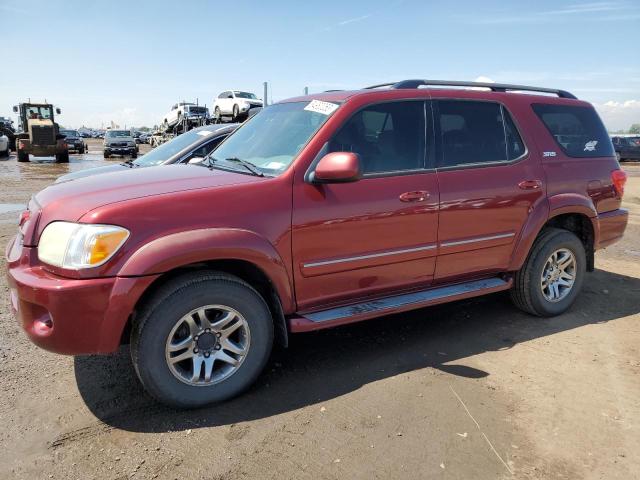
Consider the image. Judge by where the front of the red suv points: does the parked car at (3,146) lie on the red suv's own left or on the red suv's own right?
on the red suv's own right

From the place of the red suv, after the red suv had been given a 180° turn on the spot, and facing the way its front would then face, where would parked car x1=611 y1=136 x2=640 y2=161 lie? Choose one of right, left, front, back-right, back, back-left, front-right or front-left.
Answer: front

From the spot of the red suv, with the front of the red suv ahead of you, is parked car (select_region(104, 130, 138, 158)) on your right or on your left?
on your right

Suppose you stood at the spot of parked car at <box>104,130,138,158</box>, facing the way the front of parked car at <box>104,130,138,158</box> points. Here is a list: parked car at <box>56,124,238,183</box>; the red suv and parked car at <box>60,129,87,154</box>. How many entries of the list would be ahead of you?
2

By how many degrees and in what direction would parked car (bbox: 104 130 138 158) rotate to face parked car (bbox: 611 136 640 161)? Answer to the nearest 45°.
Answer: approximately 90° to its left

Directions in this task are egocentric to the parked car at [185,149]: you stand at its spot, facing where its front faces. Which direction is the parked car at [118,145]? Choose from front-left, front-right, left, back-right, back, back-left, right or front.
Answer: back-right

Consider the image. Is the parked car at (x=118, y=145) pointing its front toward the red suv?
yes

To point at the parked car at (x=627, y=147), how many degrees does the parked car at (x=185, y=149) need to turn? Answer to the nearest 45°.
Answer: approximately 180°

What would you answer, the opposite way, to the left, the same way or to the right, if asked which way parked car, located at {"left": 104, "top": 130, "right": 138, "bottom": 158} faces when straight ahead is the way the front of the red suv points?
to the left

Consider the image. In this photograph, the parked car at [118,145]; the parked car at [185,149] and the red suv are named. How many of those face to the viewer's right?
0

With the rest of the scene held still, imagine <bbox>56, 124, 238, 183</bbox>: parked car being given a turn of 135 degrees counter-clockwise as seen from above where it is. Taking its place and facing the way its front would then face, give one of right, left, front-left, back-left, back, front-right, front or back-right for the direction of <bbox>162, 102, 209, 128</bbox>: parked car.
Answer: left

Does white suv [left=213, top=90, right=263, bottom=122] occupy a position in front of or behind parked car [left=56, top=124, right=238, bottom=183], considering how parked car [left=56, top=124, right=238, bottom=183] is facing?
behind

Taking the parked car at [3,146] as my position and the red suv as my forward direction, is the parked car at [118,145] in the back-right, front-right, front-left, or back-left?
front-left

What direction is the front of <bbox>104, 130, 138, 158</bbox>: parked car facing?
toward the camera
